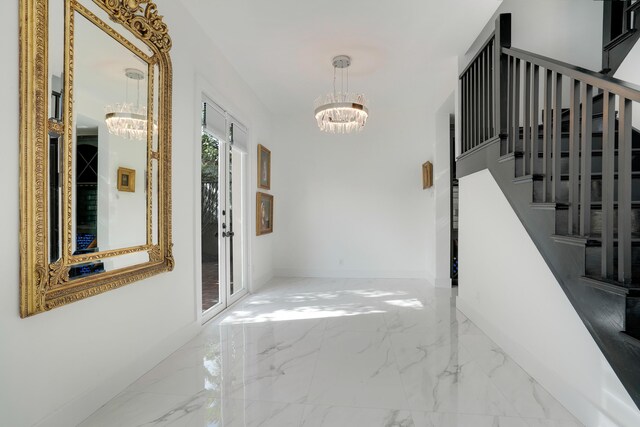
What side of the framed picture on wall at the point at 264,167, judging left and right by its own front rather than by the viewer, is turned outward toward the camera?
right

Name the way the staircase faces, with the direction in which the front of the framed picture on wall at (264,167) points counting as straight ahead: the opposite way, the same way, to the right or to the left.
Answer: to the right

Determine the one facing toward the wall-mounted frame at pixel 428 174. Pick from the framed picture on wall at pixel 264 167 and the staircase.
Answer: the framed picture on wall

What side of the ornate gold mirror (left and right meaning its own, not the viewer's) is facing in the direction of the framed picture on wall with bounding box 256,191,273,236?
left

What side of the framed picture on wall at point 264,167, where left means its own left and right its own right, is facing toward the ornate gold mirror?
right

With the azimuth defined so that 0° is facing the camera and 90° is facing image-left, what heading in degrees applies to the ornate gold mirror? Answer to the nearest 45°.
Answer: approximately 315°

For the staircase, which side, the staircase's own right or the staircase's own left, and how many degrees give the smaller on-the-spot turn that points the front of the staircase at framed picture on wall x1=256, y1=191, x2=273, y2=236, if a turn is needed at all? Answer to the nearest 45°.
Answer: approximately 180°

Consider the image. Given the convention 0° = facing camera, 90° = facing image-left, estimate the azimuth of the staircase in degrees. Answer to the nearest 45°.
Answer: approximately 315°
